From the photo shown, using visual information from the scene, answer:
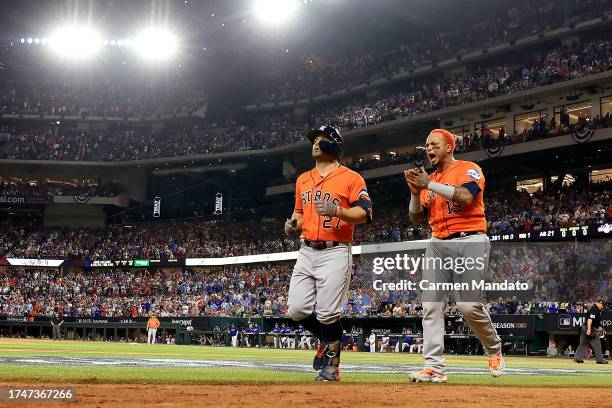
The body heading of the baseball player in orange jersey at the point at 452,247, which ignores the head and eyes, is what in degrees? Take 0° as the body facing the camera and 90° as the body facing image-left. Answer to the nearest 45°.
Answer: approximately 45°

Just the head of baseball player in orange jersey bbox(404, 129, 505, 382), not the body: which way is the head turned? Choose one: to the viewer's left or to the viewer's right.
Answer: to the viewer's left

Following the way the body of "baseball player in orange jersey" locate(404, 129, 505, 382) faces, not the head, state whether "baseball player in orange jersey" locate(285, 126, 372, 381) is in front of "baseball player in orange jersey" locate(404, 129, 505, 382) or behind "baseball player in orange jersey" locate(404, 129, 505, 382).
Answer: in front
